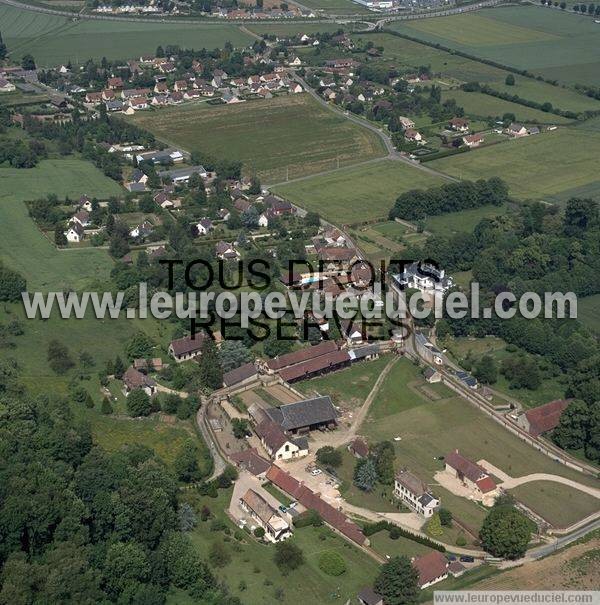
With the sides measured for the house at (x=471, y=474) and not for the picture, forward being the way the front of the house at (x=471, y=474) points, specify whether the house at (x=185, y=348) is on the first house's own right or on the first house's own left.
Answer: on the first house's own right

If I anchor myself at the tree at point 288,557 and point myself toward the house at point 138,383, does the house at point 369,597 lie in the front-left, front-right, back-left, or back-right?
back-right

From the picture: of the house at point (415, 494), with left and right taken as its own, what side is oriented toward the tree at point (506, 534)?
left

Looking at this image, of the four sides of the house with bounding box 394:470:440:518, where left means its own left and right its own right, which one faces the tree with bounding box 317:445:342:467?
right

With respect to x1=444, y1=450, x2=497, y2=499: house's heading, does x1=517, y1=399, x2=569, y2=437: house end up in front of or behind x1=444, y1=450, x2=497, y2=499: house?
behind
